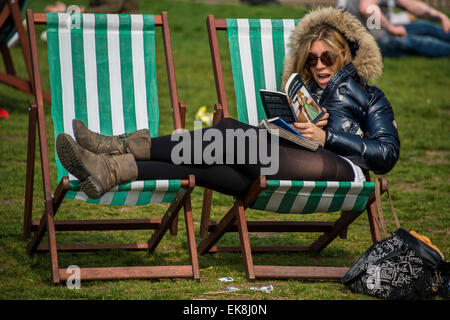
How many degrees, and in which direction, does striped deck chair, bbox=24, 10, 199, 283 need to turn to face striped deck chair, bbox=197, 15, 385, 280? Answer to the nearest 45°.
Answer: approximately 45° to its left

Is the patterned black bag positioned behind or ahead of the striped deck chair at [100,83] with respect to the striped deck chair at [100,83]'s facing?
ahead

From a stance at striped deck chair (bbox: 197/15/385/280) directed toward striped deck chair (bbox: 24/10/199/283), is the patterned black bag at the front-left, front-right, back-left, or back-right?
back-left

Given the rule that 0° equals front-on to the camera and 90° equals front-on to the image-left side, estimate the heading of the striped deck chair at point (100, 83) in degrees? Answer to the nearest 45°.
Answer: approximately 0°

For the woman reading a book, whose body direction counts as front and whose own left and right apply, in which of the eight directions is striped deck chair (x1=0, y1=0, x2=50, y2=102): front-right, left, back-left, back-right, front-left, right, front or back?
front-right

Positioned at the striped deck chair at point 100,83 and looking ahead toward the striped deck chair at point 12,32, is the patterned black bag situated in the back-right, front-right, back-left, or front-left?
back-right

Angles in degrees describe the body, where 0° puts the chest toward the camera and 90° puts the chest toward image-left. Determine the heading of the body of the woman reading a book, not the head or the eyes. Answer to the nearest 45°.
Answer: approximately 90°

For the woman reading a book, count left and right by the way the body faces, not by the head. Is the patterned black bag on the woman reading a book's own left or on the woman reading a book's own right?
on the woman reading a book's own left

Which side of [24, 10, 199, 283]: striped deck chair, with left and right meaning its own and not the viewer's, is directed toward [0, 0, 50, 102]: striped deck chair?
back
